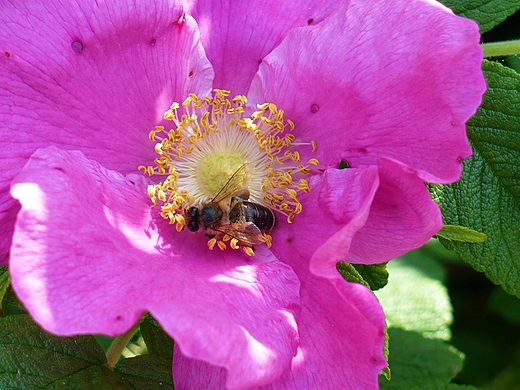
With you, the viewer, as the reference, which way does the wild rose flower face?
facing the viewer

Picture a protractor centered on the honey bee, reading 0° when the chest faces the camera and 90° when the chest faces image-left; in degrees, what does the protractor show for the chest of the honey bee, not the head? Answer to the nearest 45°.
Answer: approximately 90°

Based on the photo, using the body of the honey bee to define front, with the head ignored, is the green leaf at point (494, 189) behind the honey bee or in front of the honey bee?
behind

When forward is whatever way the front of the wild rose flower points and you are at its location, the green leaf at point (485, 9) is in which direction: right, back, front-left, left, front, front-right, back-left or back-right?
back-left
